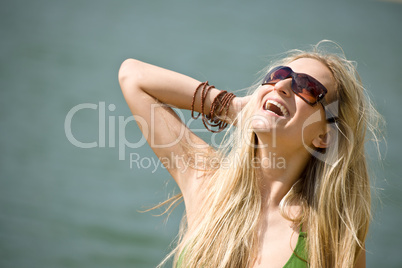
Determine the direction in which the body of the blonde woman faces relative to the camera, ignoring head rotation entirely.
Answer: toward the camera

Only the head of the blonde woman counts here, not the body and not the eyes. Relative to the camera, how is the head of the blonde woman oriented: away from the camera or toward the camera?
toward the camera
